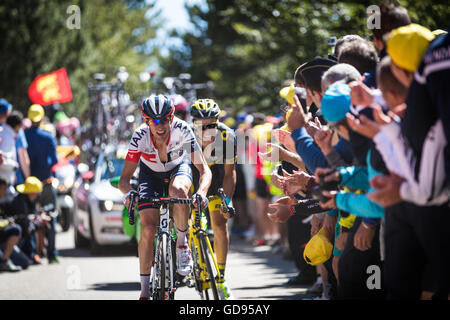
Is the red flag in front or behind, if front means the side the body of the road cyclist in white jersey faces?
behind

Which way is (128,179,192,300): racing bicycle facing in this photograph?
toward the camera

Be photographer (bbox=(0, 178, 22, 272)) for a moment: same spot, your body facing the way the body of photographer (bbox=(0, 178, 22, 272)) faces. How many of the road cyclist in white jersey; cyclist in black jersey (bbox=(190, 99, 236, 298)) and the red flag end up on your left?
1

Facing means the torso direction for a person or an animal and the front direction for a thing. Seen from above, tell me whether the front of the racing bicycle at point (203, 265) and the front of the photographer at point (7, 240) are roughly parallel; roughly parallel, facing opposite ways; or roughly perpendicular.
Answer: roughly perpendicular

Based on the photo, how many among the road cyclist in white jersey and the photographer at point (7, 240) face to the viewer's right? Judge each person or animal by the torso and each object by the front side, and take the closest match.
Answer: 1

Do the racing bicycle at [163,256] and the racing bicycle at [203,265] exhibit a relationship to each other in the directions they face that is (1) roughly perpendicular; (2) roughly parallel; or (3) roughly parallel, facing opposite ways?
roughly parallel

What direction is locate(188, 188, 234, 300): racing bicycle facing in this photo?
toward the camera

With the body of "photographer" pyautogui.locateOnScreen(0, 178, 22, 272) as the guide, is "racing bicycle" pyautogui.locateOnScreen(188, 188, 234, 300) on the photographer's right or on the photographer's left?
on the photographer's right

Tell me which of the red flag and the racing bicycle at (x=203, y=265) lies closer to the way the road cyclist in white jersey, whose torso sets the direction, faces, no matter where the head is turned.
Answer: the racing bicycle

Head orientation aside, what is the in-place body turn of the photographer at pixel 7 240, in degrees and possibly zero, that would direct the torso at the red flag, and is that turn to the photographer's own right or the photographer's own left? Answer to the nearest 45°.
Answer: approximately 90° to the photographer's own left

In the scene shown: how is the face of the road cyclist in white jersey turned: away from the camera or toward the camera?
toward the camera

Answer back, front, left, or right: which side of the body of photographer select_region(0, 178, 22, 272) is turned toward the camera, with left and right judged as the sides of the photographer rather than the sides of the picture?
right

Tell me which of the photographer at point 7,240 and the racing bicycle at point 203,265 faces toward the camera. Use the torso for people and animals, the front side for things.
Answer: the racing bicycle
